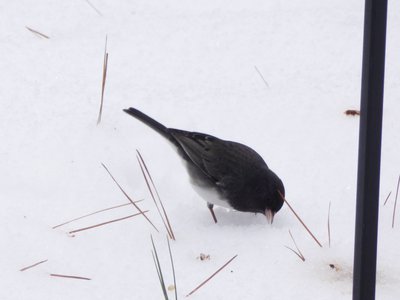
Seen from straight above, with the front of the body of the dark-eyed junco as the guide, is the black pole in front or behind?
in front

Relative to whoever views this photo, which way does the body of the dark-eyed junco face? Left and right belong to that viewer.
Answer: facing the viewer and to the right of the viewer
